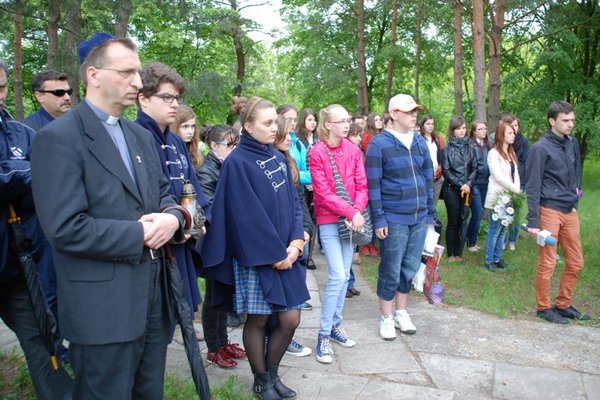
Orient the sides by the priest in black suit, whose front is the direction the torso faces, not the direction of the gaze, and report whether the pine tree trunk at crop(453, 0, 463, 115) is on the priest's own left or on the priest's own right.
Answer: on the priest's own left

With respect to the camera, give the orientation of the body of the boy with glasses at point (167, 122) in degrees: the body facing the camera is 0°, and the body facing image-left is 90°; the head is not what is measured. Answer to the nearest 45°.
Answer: approximately 315°

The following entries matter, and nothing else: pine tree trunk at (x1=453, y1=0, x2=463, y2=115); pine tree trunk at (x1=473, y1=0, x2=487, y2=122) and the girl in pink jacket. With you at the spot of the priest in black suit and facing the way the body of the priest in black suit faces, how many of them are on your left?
3

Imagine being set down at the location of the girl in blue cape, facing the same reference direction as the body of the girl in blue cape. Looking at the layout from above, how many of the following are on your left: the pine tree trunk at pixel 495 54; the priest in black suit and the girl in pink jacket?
2

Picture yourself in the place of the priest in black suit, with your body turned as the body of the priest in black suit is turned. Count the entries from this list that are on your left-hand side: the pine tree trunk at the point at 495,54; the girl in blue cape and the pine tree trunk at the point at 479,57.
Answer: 3

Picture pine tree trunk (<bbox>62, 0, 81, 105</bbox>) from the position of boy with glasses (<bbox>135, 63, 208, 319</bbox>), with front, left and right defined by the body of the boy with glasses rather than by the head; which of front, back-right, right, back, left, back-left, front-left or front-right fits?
back-left

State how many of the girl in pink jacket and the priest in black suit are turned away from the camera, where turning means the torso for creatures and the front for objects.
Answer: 0

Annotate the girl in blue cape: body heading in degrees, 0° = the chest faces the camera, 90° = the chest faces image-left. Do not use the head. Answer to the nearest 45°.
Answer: approximately 315°

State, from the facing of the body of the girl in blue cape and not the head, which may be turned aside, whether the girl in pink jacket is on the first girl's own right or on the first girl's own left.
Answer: on the first girl's own left

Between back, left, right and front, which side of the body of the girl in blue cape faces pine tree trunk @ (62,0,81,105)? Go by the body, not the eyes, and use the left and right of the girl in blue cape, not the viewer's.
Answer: back

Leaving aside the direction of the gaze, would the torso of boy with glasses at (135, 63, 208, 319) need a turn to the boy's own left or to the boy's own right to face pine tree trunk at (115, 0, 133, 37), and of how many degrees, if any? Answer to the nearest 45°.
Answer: approximately 135° to the boy's own left

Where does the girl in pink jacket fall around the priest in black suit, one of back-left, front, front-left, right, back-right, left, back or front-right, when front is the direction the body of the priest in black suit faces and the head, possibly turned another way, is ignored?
left
